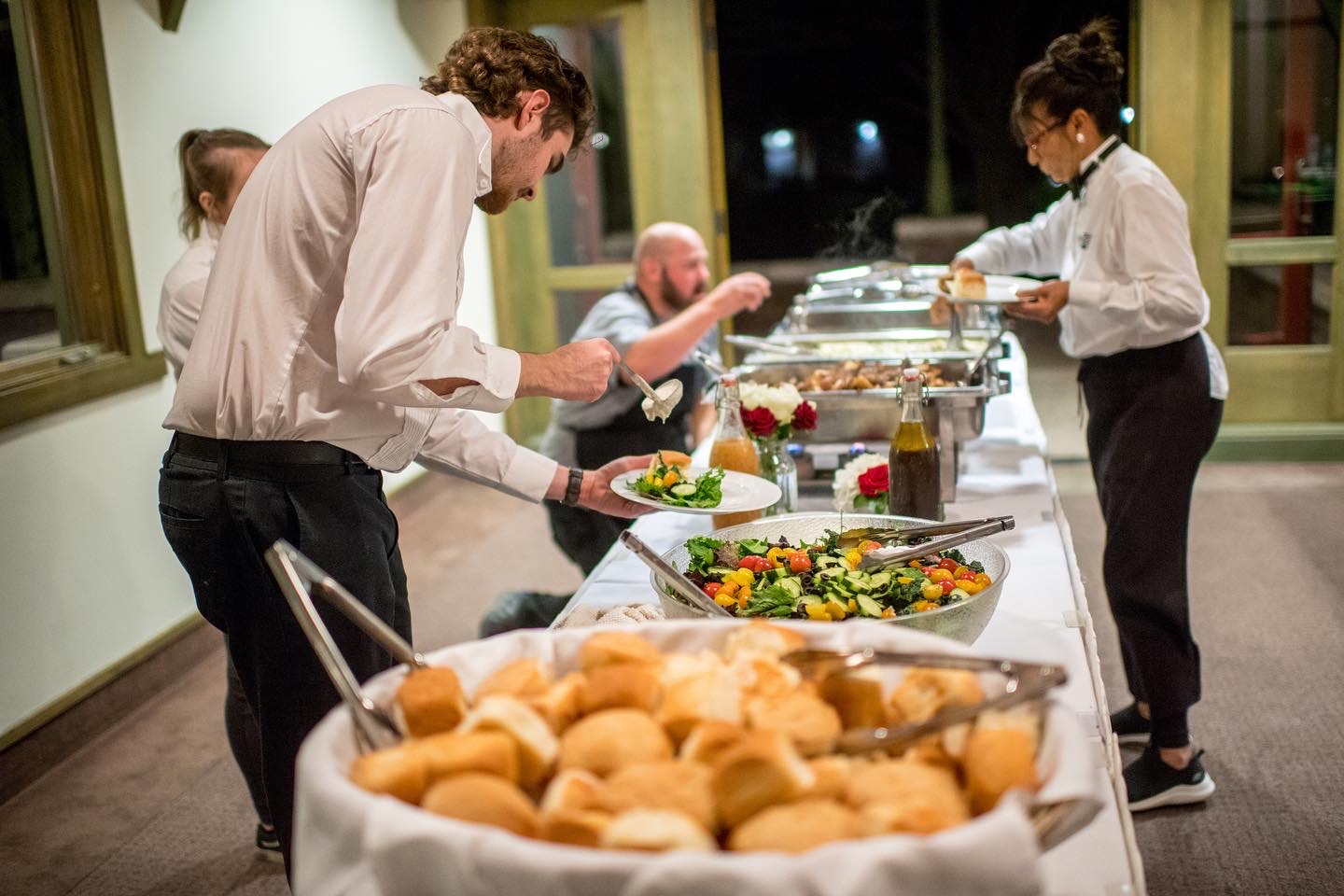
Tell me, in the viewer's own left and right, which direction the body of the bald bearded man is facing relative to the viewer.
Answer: facing to the right of the viewer

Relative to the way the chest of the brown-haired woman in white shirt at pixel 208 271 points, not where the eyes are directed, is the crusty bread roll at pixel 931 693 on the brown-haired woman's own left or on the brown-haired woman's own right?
on the brown-haired woman's own right

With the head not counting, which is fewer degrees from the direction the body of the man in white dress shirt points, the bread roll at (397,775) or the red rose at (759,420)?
the red rose

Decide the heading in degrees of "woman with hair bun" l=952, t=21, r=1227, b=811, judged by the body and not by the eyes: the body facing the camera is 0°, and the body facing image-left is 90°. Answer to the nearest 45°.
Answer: approximately 90°

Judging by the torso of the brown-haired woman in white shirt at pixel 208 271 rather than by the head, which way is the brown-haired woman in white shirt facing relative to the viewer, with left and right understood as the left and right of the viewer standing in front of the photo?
facing to the right of the viewer

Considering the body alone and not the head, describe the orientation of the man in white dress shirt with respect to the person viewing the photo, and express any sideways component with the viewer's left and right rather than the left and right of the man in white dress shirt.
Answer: facing to the right of the viewer

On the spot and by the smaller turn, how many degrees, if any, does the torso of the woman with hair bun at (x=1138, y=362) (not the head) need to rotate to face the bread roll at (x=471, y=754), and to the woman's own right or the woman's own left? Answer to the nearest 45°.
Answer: approximately 90° to the woman's own left

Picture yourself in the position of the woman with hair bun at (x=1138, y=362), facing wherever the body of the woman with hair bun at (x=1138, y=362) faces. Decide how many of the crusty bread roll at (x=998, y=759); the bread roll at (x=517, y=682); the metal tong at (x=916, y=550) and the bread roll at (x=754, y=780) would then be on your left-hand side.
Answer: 4

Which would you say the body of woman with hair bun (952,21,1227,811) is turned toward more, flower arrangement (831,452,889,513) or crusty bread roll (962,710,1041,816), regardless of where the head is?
the flower arrangement

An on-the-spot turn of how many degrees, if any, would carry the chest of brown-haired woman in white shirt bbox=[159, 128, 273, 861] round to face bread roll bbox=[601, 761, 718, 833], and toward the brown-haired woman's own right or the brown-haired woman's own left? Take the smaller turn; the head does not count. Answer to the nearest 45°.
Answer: approximately 90° to the brown-haired woman's own right

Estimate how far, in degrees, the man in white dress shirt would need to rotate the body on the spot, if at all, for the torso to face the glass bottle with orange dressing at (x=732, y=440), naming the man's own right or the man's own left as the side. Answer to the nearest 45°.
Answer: approximately 45° to the man's own left

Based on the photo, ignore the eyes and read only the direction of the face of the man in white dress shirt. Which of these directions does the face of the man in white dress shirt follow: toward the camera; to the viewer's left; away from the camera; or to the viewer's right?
to the viewer's right

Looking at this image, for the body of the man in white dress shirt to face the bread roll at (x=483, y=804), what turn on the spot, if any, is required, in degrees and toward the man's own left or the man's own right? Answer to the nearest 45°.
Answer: approximately 90° to the man's own right
